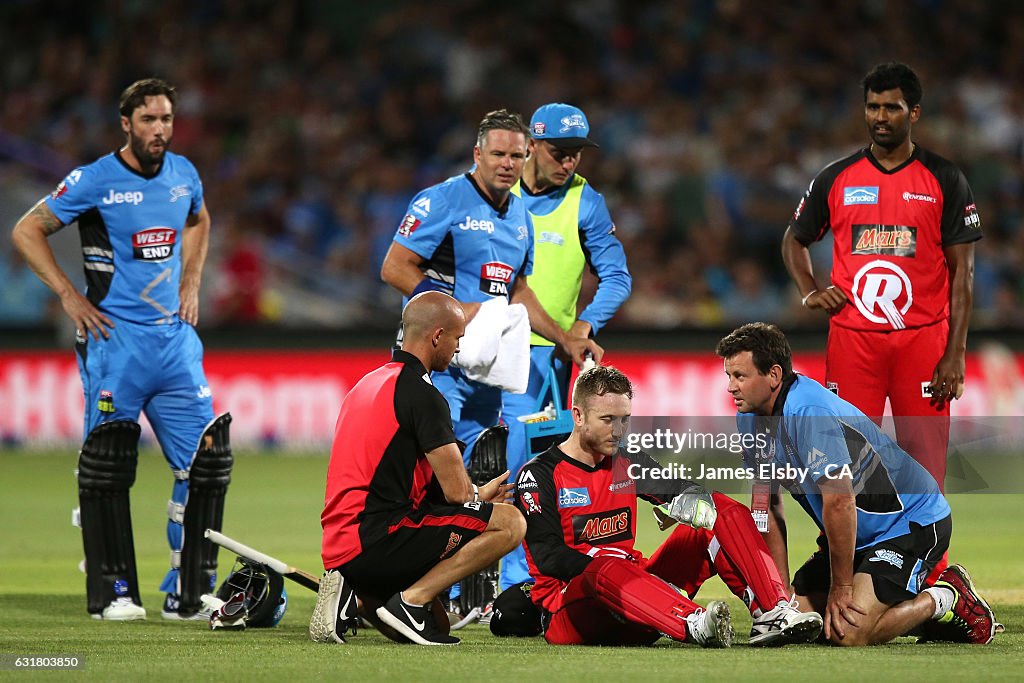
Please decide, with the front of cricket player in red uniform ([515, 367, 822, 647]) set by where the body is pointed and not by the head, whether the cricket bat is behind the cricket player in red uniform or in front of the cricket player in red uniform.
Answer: behind

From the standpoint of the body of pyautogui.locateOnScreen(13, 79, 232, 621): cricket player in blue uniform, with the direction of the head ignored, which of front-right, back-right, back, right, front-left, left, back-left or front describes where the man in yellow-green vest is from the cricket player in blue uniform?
front-left

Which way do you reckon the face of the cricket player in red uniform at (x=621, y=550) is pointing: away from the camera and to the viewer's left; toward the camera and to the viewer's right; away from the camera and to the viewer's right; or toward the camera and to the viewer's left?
toward the camera and to the viewer's right

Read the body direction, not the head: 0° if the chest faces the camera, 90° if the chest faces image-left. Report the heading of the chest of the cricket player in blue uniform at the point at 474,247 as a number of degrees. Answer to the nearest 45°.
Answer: approximately 315°

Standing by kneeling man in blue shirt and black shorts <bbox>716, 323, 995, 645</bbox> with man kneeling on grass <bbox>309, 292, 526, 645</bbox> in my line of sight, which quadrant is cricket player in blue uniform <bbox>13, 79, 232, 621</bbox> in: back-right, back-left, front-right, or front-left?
front-right

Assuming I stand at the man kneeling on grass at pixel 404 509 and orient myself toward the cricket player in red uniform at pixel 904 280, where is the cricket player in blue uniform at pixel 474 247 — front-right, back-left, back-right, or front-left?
front-left

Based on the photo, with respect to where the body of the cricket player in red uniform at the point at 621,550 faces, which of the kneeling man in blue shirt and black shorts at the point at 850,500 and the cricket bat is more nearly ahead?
the kneeling man in blue shirt and black shorts

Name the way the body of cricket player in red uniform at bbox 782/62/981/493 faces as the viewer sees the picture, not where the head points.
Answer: toward the camera

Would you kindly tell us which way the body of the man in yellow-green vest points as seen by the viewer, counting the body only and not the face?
toward the camera

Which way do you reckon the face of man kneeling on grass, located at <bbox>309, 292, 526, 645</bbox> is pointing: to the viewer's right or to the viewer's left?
to the viewer's right

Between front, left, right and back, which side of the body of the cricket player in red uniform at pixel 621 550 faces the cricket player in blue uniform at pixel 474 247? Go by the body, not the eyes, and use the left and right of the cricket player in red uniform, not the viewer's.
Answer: back

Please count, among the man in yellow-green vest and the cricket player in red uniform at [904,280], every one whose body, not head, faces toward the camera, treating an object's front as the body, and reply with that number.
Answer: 2
